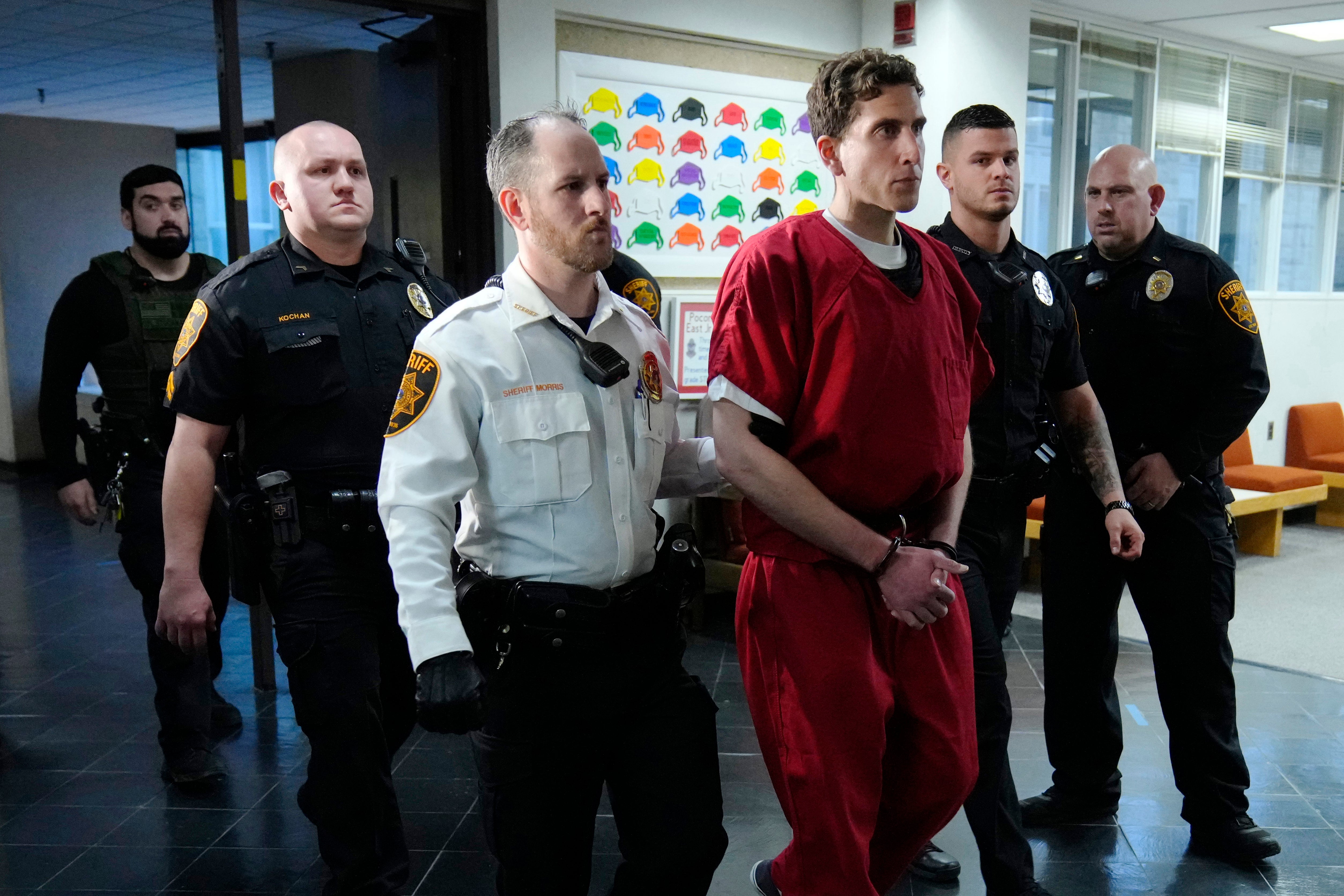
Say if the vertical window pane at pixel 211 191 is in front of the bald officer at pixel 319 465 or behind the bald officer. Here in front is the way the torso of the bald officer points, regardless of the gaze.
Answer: behind

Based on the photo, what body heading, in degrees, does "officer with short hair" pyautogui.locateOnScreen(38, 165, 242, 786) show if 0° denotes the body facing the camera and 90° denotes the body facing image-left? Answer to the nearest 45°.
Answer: approximately 315°

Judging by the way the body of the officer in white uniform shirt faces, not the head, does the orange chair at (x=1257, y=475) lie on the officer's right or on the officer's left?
on the officer's left

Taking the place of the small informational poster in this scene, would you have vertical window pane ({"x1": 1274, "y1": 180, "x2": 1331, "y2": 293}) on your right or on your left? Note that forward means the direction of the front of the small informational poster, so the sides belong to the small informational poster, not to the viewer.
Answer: on your left

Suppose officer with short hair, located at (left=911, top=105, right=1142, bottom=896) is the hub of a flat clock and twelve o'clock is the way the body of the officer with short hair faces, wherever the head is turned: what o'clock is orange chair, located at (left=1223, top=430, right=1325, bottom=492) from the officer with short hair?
The orange chair is roughly at 8 o'clock from the officer with short hair.

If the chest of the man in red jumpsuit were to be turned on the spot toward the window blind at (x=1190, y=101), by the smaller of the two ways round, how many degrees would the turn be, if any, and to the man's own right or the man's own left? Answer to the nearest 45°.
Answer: approximately 135° to the man's own left

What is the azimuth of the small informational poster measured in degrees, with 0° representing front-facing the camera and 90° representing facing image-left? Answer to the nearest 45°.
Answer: approximately 0°

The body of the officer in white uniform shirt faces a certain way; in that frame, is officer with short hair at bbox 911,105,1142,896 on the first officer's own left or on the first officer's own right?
on the first officer's own left

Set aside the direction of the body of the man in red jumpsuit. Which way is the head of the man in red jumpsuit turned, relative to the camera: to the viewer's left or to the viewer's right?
to the viewer's right
